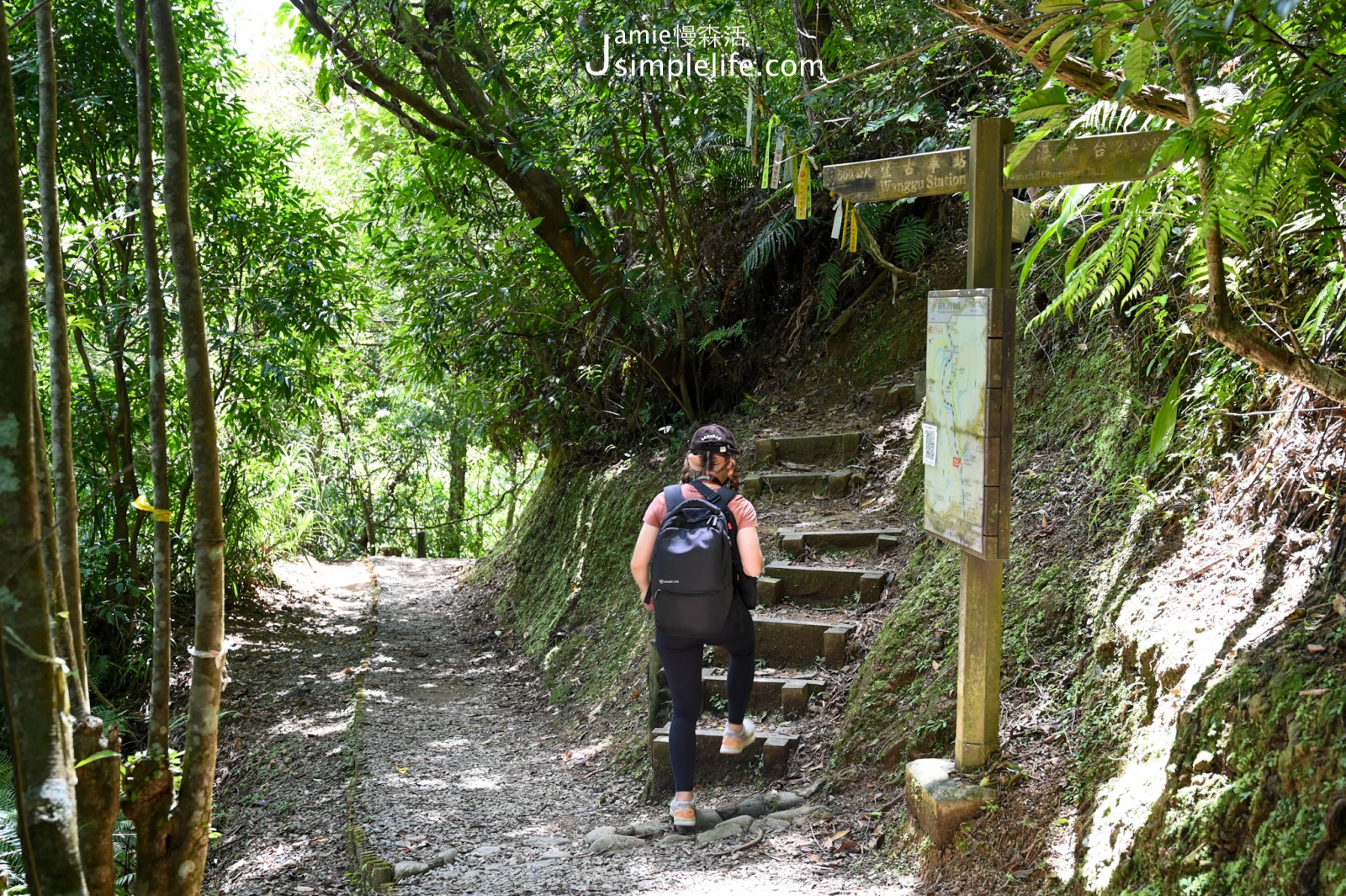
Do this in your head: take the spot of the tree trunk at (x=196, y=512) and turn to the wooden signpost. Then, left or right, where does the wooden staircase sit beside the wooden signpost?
left

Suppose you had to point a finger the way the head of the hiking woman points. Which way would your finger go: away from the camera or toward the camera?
away from the camera

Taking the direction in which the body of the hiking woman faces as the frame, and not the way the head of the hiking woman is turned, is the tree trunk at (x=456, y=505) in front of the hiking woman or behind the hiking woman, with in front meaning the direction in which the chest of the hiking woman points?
in front

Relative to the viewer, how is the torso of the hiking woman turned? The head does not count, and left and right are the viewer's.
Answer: facing away from the viewer

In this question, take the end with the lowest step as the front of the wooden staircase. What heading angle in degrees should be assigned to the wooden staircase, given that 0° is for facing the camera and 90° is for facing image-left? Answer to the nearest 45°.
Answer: approximately 0°

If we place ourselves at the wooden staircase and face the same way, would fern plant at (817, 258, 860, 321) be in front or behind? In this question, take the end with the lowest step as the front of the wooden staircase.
behind

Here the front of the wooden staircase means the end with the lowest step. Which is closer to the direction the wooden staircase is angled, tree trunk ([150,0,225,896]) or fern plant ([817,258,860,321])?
the tree trunk

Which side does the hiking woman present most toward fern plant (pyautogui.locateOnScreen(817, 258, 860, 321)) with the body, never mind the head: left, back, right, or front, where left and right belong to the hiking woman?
front
